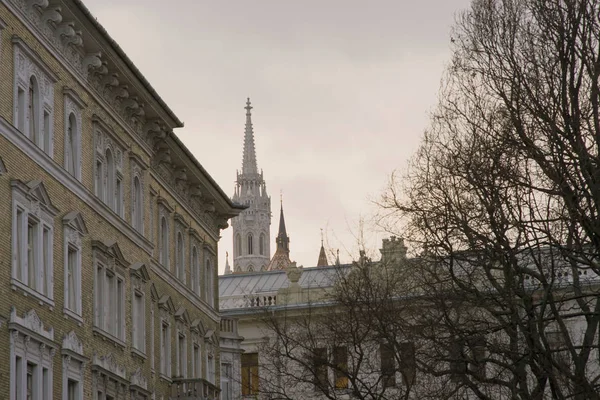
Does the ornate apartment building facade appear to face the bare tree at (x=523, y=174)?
yes

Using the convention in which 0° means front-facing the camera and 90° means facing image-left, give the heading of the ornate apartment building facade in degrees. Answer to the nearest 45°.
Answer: approximately 315°
